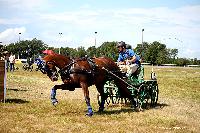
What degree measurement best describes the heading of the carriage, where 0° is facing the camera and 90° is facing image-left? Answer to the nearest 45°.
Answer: approximately 90°

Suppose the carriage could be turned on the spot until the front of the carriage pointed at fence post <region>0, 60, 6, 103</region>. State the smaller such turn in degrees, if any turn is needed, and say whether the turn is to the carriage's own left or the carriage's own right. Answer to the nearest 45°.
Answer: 0° — it already faces it

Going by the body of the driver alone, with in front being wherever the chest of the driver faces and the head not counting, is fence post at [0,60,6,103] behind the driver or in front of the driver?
in front

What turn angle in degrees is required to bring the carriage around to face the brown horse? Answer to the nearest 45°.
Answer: approximately 45° to its left

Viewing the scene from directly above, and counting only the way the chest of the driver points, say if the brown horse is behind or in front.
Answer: in front

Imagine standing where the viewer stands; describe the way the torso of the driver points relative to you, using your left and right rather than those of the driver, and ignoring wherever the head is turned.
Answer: facing the viewer and to the left of the viewer

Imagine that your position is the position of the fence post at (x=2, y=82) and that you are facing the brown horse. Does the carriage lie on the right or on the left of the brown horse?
left
